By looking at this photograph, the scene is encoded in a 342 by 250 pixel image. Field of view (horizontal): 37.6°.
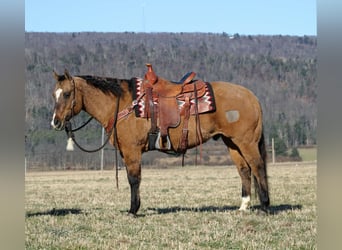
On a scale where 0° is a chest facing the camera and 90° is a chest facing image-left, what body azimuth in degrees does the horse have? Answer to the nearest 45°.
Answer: approximately 90°

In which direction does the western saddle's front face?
to the viewer's left
